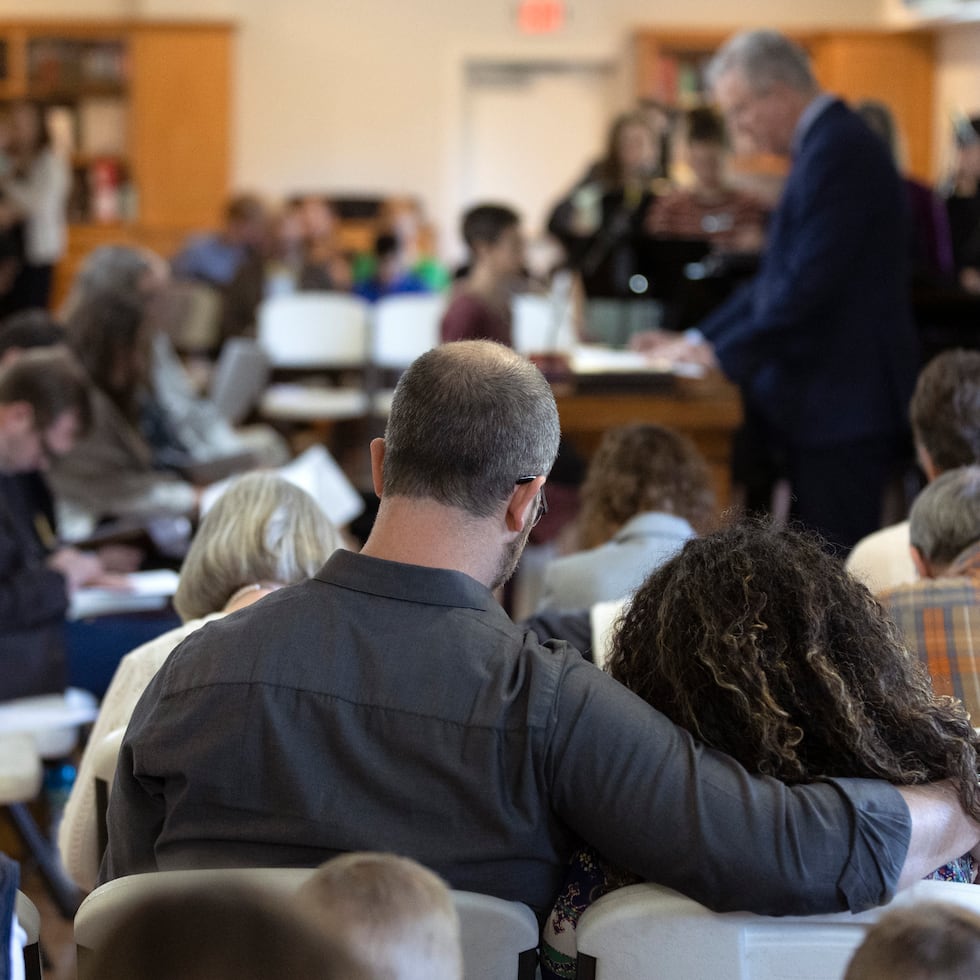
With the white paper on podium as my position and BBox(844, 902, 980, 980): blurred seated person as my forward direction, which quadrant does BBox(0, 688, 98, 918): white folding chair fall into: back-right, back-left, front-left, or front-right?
front-right

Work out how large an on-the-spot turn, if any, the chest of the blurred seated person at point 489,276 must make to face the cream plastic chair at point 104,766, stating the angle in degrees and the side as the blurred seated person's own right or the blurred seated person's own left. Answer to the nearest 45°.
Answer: approximately 90° to the blurred seated person's own right

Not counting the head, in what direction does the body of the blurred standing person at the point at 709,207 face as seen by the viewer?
toward the camera

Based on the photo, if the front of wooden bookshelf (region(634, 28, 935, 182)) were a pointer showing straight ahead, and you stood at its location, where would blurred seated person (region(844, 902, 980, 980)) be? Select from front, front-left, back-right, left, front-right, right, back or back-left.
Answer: front

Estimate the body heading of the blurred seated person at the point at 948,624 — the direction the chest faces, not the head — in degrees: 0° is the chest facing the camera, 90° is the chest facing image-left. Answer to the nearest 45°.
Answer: approximately 135°

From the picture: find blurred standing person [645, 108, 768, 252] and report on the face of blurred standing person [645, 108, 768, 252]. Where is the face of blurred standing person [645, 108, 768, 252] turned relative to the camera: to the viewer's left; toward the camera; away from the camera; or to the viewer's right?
toward the camera

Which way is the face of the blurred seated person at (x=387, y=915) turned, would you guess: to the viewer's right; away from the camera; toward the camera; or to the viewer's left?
away from the camera

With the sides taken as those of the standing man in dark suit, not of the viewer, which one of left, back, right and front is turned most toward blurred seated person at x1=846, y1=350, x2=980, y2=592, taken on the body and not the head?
left

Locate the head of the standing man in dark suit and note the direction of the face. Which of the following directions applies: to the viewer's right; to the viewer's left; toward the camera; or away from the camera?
to the viewer's left

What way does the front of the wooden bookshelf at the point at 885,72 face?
toward the camera

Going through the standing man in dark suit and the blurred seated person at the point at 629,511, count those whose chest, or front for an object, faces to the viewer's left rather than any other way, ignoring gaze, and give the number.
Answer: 1

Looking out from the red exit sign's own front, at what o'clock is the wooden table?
The wooden table is roughly at 12 o'clock from the red exit sign.
